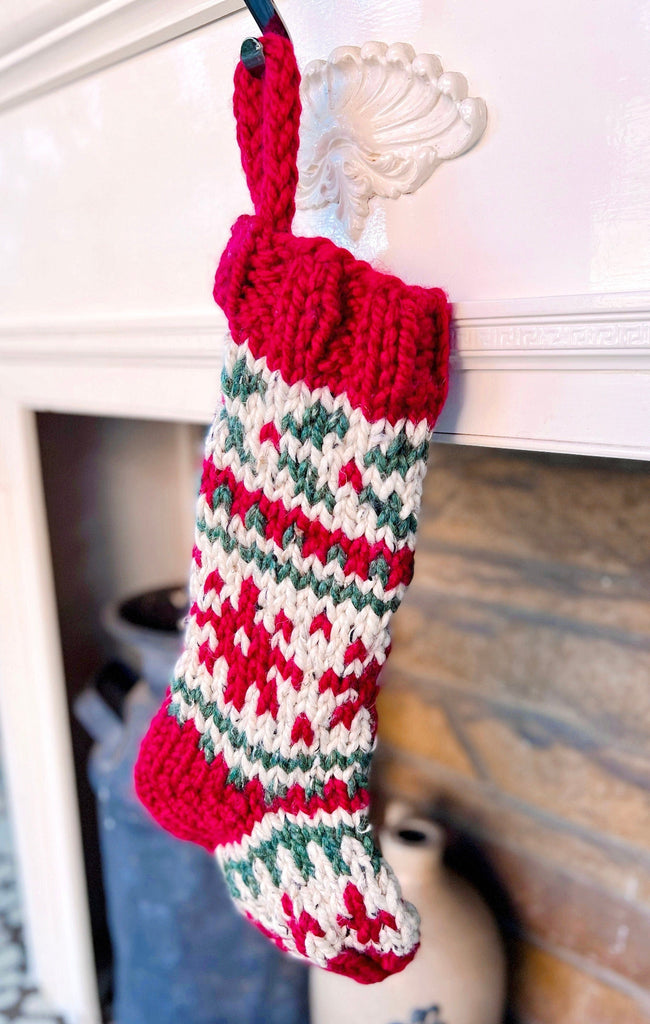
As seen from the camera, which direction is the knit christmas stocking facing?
to the viewer's right
